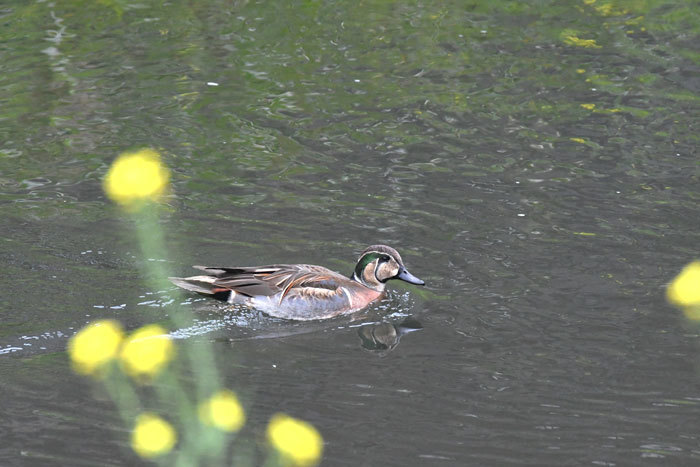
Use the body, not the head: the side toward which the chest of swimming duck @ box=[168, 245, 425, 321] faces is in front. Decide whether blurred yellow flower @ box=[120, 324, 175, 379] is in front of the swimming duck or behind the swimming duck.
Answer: behind

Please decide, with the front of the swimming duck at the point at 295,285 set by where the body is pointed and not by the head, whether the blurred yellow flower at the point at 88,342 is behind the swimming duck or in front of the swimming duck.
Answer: behind

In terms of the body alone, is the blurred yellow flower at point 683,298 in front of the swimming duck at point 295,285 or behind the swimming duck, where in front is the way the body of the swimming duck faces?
in front

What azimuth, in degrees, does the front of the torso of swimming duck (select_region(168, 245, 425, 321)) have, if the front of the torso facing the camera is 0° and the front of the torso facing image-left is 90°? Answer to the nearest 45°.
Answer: approximately 270°
